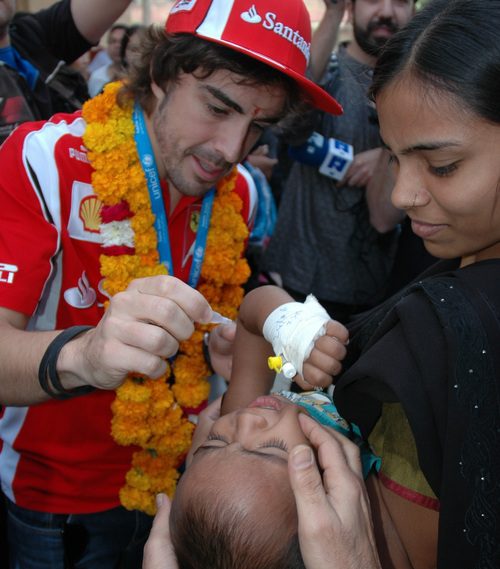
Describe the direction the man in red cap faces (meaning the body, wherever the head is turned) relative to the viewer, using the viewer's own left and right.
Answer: facing the viewer and to the right of the viewer

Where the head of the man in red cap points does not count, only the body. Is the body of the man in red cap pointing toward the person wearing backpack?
no

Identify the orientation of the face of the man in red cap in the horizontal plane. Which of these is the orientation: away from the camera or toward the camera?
toward the camera
